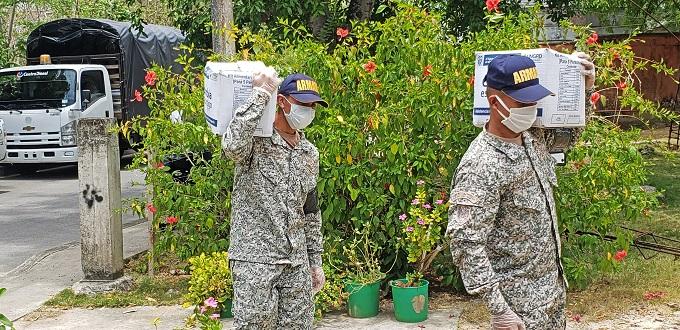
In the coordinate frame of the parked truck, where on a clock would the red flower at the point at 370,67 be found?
The red flower is roughly at 10 o'clock from the parked truck.

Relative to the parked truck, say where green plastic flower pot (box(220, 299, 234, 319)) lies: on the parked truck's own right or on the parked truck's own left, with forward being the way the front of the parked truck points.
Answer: on the parked truck's own left

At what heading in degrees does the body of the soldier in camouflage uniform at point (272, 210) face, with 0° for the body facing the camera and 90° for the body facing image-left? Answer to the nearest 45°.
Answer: approximately 315°
